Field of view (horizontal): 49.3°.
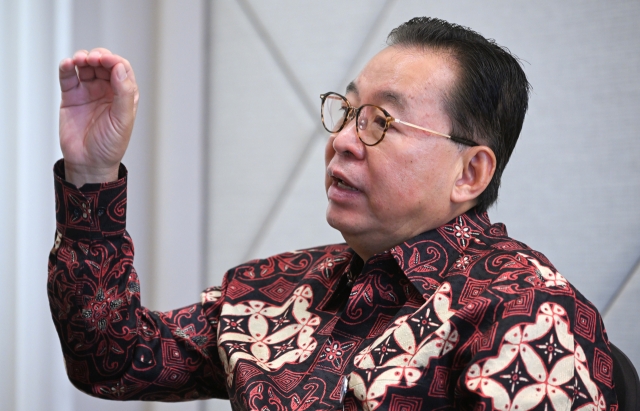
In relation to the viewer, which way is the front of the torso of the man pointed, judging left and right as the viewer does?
facing the viewer and to the left of the viewer

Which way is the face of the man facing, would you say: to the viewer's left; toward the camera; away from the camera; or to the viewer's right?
to the viewer's left
